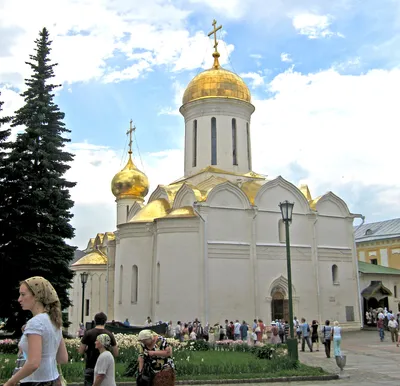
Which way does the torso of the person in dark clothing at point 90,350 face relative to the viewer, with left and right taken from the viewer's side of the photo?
facing away from the viewer

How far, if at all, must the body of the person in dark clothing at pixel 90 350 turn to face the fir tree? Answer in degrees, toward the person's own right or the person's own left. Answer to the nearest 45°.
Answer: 0° — they already face it

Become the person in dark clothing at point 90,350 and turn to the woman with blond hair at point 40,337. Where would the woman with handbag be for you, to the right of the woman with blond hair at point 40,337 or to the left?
left

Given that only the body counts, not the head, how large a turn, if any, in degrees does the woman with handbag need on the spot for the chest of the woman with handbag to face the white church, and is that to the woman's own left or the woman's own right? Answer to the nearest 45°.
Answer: approximately 135° to the woman's own right

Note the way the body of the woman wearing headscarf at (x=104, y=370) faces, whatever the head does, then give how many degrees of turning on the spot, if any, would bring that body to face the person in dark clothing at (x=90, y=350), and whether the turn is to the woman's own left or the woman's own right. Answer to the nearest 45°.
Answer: approximately 90° to the woman's own right

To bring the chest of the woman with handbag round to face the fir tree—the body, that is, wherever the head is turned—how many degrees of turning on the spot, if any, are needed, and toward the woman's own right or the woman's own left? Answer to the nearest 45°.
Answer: approximately 135° to the woman's own right

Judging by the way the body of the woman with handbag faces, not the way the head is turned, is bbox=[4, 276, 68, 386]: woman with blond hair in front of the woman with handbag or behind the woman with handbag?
in front
